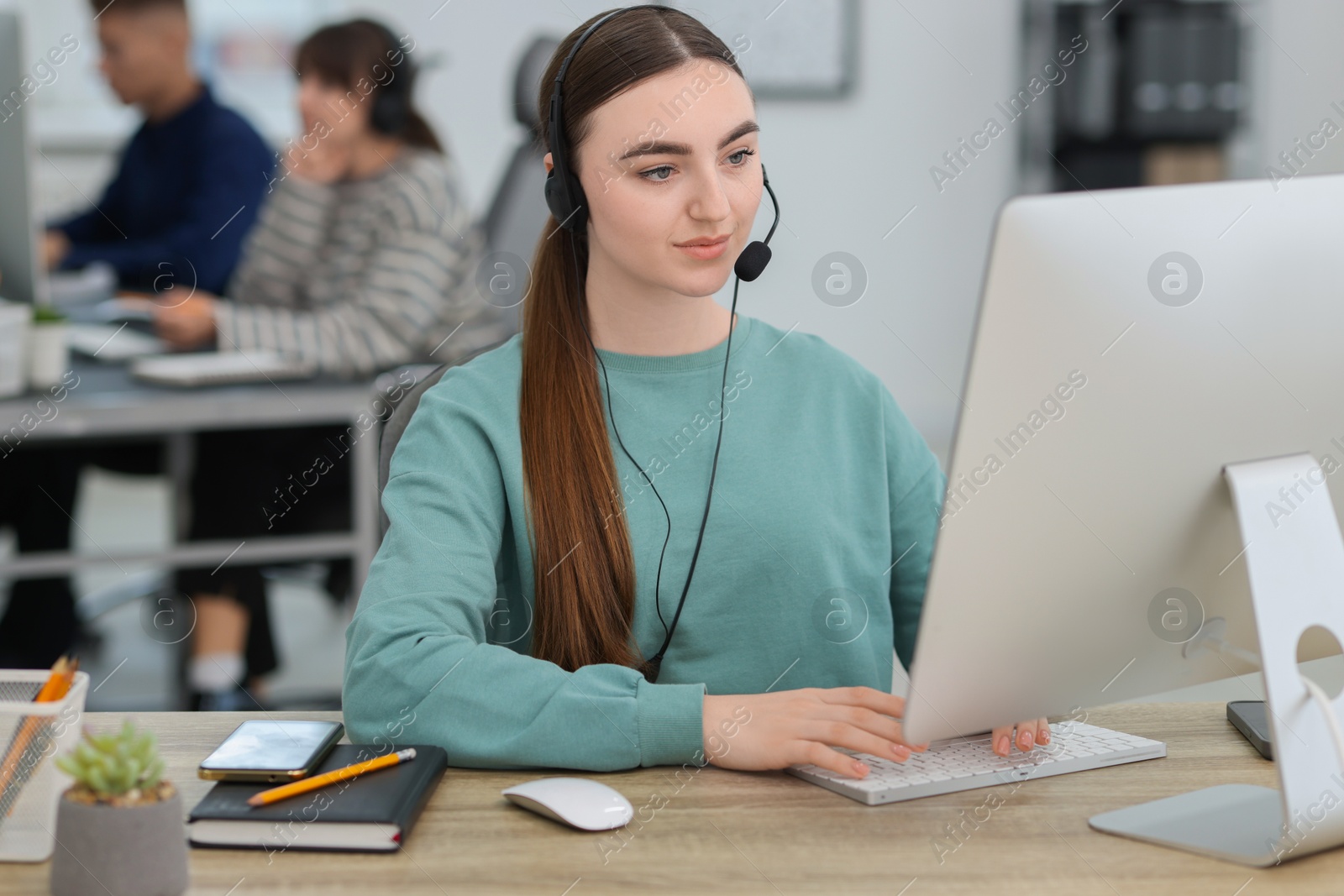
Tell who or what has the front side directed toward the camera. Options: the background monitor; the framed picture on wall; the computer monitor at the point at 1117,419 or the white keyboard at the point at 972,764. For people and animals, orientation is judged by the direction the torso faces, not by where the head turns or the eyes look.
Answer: the framed picture on wall

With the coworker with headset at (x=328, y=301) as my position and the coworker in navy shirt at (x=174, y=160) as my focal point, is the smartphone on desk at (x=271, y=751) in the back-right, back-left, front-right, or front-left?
back-left

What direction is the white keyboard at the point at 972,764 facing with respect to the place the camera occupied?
facing away from the viewer and to the left of the viewer

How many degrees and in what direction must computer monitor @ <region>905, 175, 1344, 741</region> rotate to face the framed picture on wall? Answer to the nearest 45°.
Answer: approximately 45° to its right

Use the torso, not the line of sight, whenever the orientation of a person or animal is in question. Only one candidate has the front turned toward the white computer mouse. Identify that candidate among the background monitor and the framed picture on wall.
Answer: the framed picture on wall

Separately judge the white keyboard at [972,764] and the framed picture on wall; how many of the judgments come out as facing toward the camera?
1

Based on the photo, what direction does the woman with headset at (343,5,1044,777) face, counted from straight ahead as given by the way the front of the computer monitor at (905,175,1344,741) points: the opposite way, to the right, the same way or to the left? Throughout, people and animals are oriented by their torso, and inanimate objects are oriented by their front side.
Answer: the opposite way

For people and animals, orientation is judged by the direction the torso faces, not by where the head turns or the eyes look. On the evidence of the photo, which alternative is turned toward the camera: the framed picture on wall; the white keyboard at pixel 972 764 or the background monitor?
the framed picture on wall

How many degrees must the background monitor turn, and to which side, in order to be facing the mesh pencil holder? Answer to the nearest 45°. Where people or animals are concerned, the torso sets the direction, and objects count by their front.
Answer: approximately 135° to its right

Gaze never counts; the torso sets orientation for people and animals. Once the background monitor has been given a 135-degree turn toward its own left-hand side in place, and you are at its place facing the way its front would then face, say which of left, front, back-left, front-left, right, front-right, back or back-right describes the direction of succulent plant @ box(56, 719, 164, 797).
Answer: left

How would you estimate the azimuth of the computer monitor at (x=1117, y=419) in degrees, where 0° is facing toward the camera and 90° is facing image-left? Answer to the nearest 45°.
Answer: approximately 135°

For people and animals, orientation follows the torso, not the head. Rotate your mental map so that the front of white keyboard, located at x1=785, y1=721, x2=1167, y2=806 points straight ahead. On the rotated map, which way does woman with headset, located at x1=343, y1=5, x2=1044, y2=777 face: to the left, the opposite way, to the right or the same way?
the opposite way

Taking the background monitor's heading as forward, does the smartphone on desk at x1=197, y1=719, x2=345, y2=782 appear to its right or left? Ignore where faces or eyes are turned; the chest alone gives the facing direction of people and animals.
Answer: on its right

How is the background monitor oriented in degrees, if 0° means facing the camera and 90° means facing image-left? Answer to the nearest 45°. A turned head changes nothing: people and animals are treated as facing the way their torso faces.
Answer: approximately 225°
